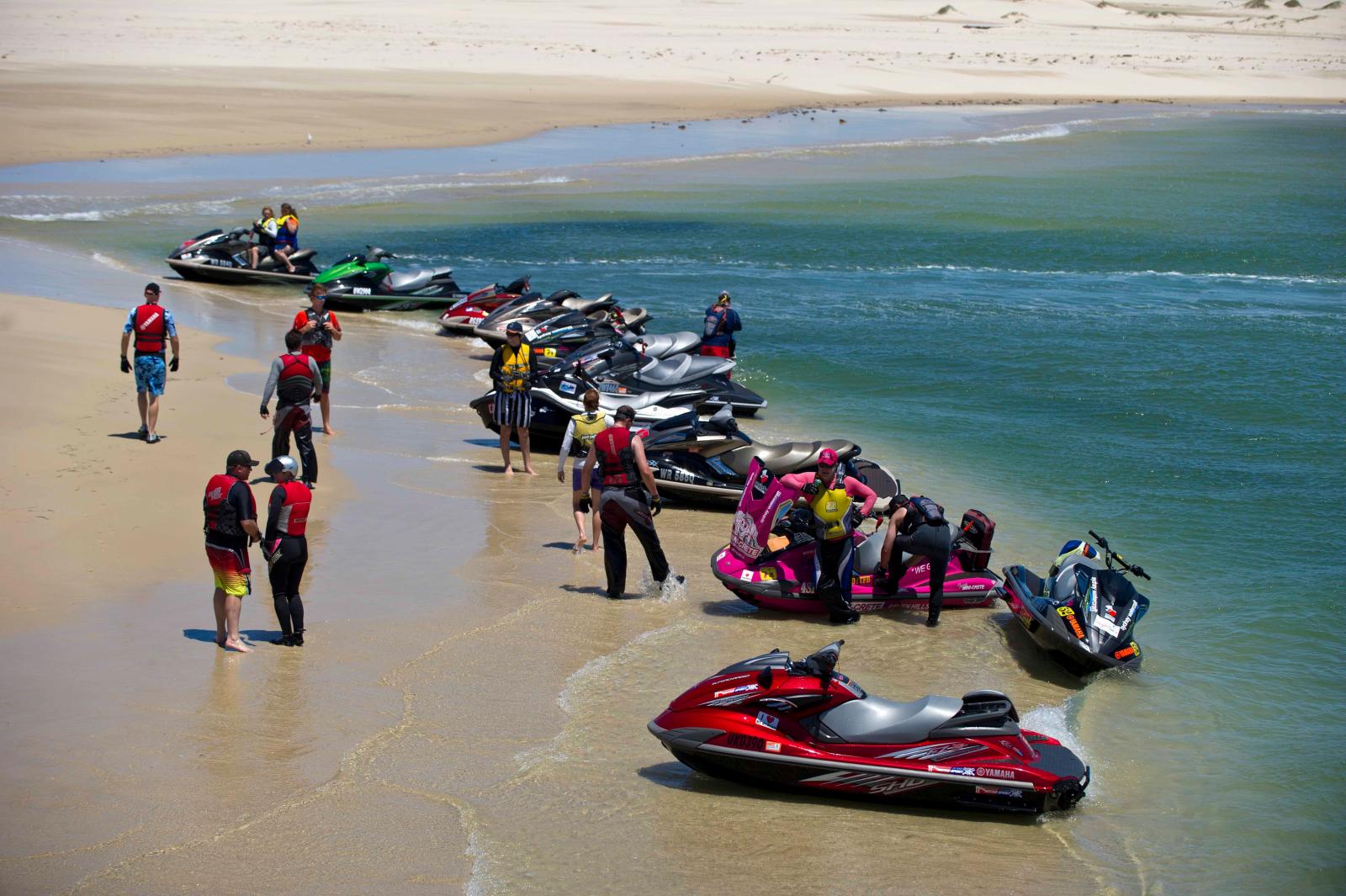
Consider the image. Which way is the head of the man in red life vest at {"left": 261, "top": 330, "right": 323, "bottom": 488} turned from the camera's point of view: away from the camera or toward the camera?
away from the camera

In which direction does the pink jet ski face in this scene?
to the viewer's left

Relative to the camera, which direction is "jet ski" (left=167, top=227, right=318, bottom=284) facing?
to the viewer's left

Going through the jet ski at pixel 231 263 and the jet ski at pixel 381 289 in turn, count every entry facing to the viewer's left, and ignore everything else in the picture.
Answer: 2

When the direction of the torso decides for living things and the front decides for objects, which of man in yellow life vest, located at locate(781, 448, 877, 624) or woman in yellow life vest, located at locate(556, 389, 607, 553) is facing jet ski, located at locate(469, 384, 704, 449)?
woman in yellow life vest, located at locate(556, 389, 607, 553)

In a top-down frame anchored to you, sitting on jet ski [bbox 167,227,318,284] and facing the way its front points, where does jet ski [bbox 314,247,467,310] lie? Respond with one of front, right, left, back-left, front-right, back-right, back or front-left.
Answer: back-left

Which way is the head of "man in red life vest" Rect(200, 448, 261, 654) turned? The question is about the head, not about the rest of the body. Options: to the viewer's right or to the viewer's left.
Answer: to the viewer's right

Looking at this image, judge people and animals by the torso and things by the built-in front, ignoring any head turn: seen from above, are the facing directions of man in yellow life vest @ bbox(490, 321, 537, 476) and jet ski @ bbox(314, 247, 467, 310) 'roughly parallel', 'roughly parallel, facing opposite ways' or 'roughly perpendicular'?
roughly perpendicular

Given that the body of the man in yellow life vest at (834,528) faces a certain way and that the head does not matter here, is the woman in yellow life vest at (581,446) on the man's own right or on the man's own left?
on the man's own right

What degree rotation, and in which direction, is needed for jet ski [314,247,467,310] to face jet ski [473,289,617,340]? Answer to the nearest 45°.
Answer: approximately 135° to its left

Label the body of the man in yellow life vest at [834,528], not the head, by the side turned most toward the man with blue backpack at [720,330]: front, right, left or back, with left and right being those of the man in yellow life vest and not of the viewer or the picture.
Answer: back

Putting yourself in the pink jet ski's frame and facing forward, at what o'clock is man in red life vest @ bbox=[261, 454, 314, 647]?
The man in red life vest is roughly at 11 o'clock from the pink jet ski.

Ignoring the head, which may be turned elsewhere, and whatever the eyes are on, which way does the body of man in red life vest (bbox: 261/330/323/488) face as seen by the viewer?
away from the camera
